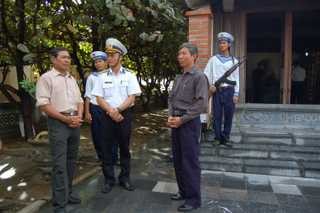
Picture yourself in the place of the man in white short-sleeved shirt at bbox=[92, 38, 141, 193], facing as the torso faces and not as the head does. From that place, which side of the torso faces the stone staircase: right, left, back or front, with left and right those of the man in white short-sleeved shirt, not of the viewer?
left

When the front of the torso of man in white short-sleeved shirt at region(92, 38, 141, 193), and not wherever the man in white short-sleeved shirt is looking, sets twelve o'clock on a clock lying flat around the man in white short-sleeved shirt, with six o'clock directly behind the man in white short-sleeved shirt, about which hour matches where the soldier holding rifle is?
The soldier holding rifle is roughly at 8 o'clock from the man in white short-sleeved shirt.

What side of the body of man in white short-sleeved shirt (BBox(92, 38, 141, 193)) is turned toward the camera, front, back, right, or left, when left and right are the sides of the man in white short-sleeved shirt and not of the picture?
front

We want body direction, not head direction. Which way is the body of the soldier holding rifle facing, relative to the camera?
toward the camera

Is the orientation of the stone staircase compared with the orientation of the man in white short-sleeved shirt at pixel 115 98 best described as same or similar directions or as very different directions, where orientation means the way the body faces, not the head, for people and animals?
same or similar directions

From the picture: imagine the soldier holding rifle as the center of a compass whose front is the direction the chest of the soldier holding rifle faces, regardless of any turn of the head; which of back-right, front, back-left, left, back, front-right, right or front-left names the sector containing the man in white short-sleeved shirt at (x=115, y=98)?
front-right

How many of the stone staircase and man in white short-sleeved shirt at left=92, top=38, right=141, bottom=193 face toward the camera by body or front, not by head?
2
